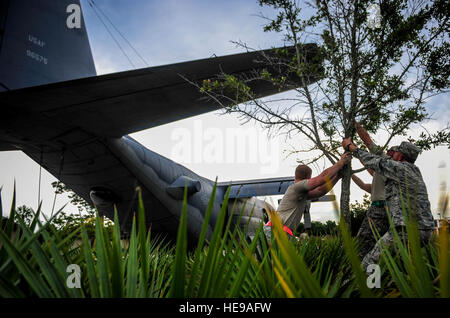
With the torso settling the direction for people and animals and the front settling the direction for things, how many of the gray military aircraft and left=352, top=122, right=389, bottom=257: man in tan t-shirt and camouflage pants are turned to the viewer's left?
1

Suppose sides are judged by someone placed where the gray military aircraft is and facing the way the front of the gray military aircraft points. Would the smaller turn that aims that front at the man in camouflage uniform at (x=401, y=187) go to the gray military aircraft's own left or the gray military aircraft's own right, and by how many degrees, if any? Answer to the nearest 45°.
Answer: approximately 90° to the gray military aircraft's own right

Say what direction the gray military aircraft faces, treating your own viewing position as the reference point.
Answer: facing away from the viewer and to the right of the viewer

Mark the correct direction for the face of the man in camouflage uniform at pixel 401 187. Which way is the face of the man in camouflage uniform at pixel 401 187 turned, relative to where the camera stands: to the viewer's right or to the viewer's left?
to the viewer's left

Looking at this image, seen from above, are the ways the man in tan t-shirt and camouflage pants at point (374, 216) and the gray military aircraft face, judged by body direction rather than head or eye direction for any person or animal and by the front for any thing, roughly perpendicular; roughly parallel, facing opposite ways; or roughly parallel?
roughly perpendicular

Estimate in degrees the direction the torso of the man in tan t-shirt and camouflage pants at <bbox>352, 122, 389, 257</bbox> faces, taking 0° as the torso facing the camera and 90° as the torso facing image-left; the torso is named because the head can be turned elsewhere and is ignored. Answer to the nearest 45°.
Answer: approximately 90°

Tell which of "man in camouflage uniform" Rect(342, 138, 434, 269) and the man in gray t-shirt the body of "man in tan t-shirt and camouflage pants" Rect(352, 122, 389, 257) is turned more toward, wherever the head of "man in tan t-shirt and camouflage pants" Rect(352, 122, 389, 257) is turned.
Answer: the man in gray t-shirt

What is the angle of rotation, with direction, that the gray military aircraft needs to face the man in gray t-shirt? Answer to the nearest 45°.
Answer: approximately 90° to its right
